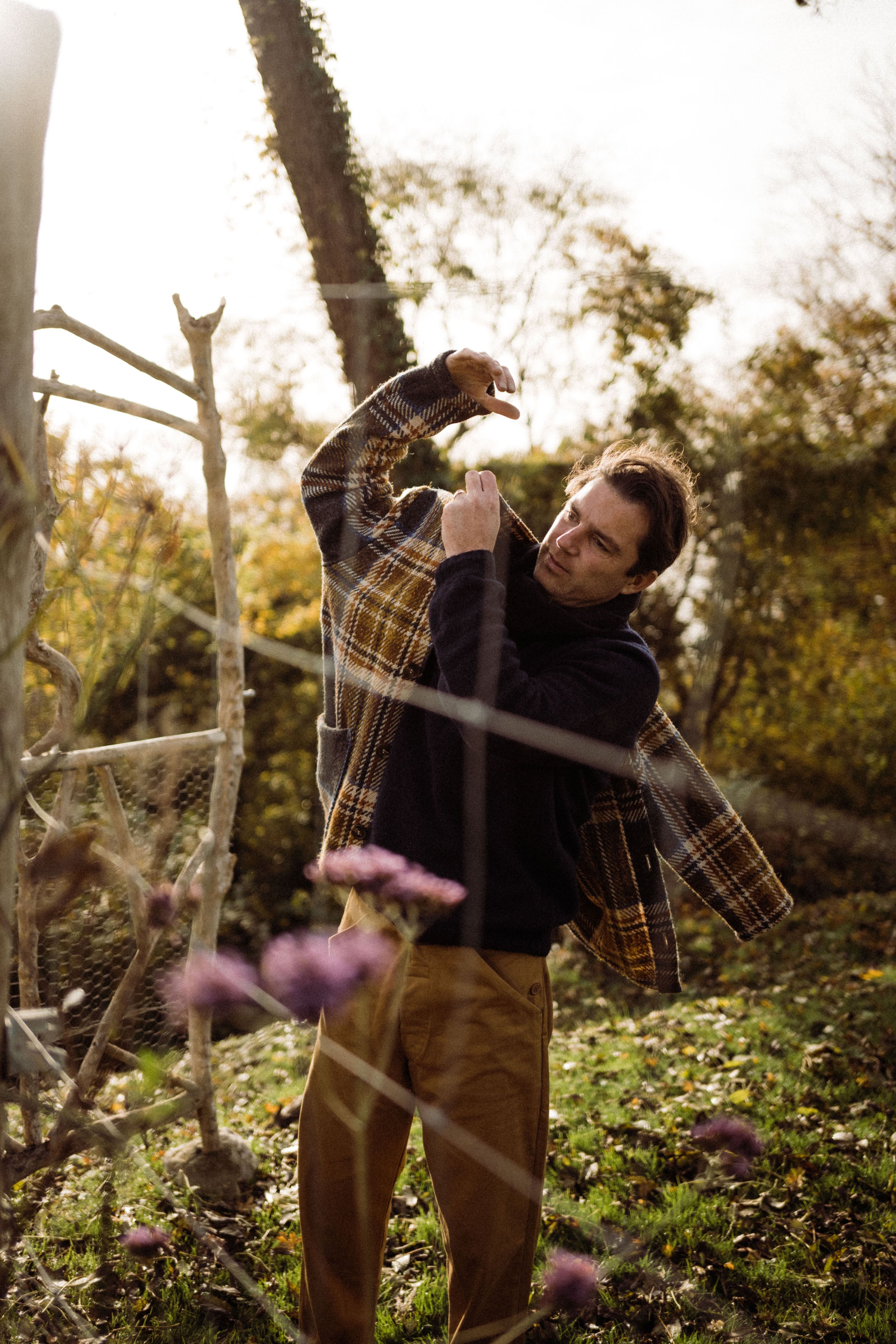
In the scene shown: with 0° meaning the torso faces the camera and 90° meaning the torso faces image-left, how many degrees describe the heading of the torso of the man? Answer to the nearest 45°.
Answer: approximately 45°

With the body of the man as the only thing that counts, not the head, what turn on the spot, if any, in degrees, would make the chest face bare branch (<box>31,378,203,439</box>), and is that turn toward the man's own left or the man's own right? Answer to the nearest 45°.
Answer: approximately 90° to the man's own right

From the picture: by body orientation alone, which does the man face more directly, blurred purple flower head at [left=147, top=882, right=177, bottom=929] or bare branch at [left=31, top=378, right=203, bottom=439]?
the blurred purple flower head

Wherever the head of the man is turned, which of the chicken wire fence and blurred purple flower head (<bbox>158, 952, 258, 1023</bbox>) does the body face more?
the blurred purple flower head

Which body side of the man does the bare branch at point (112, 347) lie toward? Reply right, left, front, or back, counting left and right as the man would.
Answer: right

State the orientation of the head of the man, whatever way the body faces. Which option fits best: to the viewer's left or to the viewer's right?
to the viewer's left
